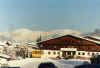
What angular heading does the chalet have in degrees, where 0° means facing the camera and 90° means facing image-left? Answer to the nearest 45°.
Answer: approximately 0°
